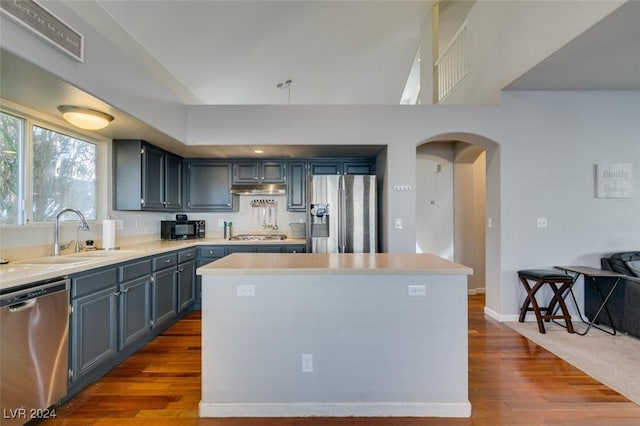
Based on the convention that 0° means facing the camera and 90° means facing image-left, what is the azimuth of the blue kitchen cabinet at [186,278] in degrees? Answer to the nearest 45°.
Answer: approximately 315°

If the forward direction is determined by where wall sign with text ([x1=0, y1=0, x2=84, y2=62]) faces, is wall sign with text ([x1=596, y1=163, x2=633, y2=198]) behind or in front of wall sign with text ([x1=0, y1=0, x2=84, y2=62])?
in front

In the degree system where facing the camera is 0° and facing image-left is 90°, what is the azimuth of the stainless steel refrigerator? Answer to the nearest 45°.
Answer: approximately 0°

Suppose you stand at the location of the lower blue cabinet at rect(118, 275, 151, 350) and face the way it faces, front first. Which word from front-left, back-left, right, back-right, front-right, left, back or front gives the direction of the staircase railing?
front-left

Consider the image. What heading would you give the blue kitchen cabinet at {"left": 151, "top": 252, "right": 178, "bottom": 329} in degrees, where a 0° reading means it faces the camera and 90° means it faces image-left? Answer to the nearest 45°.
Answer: approximately 315°

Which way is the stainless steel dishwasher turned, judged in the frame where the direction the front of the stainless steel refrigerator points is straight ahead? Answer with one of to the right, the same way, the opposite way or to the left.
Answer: to the left

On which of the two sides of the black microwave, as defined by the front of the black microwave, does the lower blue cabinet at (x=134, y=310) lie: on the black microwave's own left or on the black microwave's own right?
on the black microwave's own right

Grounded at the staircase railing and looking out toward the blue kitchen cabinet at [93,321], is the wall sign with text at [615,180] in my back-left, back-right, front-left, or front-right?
back-left

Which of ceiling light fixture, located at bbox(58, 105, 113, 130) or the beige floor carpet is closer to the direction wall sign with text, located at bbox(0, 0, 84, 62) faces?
the beige floor carpet
